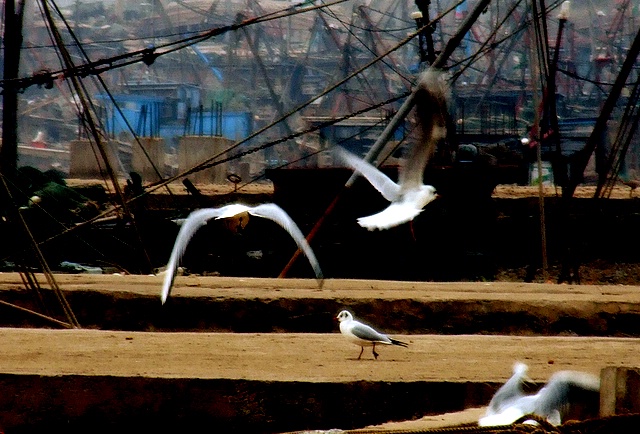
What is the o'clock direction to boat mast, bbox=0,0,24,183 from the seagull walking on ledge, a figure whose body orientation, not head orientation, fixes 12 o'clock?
The boat mast is roughly at 2 o'clock from the seagull walking on ledge.

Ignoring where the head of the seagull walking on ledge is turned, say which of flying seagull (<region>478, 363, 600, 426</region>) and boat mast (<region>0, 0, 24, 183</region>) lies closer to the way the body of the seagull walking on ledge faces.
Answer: the boat mast

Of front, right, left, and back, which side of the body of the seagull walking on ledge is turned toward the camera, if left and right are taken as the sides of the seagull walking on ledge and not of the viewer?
left

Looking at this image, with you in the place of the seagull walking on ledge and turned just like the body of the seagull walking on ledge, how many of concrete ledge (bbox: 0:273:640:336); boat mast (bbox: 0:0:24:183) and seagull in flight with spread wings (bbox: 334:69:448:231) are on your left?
0

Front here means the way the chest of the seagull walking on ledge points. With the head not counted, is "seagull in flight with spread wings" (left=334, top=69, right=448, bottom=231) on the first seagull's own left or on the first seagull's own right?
on the first seagull's own right

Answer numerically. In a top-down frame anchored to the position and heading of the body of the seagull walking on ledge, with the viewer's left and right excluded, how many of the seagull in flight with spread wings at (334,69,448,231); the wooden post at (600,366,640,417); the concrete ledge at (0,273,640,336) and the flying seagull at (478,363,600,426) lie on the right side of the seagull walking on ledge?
2

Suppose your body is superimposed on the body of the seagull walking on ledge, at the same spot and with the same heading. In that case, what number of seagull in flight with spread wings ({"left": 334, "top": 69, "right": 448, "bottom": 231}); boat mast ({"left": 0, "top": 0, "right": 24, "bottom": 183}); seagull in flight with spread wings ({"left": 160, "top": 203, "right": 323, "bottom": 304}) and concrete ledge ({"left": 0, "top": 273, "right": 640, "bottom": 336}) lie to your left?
0

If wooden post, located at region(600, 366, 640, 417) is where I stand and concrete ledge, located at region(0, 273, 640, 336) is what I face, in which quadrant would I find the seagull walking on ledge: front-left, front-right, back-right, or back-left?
front-left

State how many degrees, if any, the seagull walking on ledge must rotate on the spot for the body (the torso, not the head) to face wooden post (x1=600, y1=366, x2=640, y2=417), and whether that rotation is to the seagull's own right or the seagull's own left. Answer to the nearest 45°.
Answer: approximately 135° to the seagull's own left

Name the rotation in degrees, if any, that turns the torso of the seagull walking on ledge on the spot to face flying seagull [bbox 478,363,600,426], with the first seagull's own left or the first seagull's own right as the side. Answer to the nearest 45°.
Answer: approximately 135° to the first seagull's own left

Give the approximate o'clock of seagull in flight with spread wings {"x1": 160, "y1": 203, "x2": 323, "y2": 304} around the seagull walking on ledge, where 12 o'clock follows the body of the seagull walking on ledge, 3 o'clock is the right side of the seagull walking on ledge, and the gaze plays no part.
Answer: The seagull in flight with spread wings is roughly at 2 o'clock from the seagull walking on ledge.
